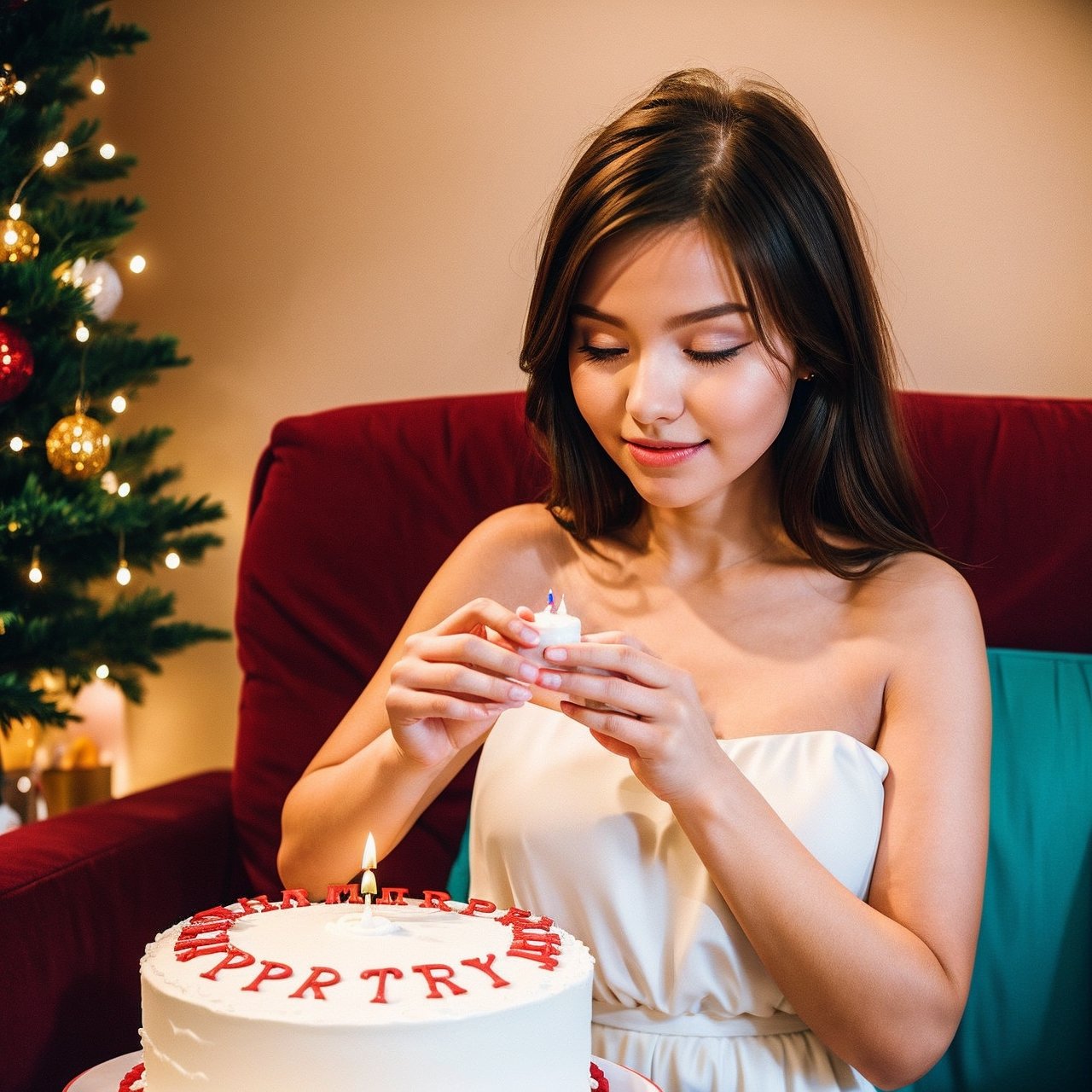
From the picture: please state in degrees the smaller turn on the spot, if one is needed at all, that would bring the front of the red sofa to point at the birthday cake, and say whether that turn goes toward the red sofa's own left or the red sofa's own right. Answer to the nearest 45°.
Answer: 0° — it already faces it

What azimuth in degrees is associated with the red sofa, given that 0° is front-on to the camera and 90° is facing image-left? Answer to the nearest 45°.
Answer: approximately 0°
